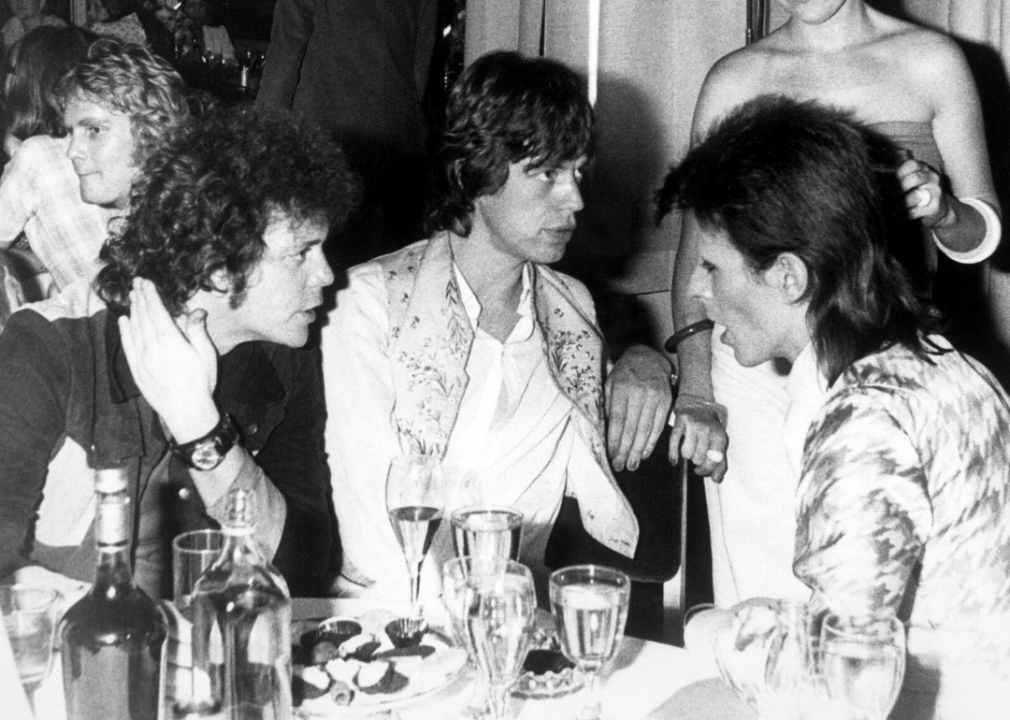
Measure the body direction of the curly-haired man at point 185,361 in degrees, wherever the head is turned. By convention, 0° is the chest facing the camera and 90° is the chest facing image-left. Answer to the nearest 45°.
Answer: approximately 315°

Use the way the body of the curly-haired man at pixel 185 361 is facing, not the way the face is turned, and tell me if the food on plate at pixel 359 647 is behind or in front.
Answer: in front

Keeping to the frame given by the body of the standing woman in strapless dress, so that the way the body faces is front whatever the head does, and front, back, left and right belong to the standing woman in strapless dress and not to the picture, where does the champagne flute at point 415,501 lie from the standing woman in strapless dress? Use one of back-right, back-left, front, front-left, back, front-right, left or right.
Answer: front

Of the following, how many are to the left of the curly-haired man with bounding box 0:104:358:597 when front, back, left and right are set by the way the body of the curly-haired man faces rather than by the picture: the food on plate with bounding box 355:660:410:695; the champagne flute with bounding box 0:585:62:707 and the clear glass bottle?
0

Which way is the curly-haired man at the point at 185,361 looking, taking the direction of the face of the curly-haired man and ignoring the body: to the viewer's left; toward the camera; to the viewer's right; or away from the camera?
to the viewer's right

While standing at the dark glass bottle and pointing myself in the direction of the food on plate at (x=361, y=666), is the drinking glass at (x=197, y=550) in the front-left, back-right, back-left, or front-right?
front-left

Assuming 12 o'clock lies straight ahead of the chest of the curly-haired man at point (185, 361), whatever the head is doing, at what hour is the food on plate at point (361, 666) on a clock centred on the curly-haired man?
The food on plate is roughly at 1 o'clock from the curly-haired man.

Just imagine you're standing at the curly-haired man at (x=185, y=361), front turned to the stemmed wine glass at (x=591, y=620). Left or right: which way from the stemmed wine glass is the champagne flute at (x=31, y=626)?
right

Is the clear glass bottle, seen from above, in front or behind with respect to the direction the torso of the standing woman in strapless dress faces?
in front

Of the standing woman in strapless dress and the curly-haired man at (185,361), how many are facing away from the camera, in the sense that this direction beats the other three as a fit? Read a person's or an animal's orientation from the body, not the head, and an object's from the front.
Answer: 0

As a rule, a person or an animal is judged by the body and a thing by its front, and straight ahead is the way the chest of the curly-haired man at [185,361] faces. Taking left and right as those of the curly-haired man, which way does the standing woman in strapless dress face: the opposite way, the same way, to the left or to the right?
to the right

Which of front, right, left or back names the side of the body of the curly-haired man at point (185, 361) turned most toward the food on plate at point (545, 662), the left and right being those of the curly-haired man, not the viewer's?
front

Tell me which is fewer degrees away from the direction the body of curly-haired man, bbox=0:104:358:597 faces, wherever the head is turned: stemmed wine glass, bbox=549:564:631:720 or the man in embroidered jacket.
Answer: the stemmed wine glass

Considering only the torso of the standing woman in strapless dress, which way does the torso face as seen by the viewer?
toward the camera

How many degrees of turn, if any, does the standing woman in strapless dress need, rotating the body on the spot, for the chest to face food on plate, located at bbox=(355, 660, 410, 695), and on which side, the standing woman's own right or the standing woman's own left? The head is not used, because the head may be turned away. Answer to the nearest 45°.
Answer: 0° — they already face it

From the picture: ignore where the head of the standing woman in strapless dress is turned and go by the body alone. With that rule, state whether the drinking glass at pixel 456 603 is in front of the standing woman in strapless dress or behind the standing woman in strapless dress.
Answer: in front
